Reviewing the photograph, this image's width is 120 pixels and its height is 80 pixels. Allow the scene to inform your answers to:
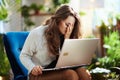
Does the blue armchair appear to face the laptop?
yes

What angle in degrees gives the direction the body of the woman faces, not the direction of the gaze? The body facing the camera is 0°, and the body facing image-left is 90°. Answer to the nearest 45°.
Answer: approximately 315°

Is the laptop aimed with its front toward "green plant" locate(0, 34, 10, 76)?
yes

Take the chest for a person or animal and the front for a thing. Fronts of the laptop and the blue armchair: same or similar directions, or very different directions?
very different directions

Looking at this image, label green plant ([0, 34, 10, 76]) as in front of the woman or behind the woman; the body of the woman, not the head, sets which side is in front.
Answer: behind

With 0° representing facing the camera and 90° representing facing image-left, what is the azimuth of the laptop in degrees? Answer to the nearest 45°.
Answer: approximately 135°

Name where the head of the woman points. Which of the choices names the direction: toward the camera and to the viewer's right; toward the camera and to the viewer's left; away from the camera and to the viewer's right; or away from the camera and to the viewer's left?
toward the camera and to the viewer's right
